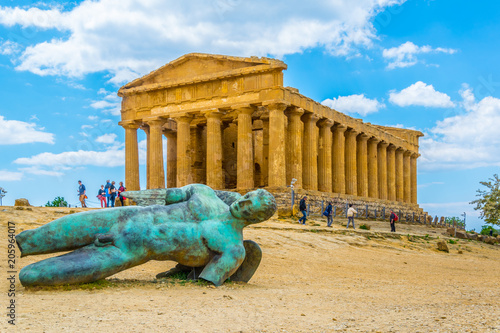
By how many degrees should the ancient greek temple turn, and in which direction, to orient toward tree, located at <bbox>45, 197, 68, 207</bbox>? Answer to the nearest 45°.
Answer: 0° — it already faces it

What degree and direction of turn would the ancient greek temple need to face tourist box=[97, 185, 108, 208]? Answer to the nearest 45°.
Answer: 0° — it already faces them

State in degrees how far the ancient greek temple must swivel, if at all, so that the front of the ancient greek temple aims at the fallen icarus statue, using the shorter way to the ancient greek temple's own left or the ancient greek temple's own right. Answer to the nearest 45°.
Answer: approximately 45° to the ancient greek temple's own left

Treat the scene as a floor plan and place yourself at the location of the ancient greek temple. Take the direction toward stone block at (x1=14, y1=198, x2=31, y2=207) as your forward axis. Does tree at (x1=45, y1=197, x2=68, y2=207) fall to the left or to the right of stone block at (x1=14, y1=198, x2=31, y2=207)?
right

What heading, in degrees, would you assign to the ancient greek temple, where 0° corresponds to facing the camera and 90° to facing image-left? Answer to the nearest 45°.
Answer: approximately 45°
